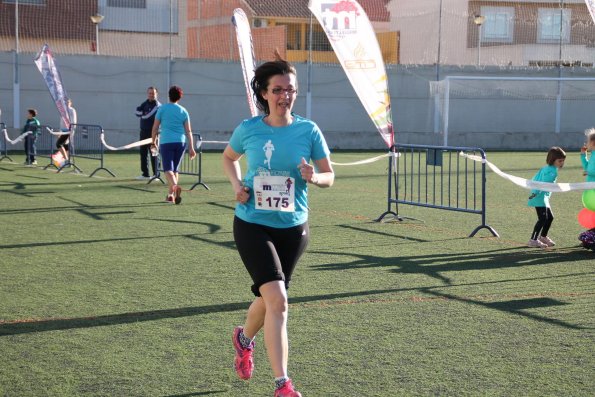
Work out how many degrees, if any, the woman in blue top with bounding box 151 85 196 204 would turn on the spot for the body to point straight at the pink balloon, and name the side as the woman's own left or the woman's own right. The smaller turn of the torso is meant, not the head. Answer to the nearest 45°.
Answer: approximately 135° to the woman's own right

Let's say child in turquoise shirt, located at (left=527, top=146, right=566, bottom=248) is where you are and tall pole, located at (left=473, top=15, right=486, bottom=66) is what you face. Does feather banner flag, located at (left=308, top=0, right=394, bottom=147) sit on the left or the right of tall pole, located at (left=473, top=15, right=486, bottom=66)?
left

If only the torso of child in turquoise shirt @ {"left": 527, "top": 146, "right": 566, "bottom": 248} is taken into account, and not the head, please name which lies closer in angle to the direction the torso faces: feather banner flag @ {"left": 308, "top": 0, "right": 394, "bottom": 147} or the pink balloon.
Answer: the pink balloon

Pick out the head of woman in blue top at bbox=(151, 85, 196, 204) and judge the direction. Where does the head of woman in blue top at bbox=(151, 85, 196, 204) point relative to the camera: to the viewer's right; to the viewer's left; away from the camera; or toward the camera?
away from the camera

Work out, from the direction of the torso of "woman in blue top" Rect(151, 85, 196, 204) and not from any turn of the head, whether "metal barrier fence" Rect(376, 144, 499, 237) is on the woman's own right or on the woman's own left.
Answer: on the woman's own right

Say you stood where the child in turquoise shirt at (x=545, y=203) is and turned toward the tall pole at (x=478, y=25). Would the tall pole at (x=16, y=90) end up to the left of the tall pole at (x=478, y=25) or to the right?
left

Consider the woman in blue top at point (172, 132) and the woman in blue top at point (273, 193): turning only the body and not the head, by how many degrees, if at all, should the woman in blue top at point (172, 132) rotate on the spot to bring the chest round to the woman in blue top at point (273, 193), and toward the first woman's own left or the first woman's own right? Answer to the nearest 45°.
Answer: approximately 180°

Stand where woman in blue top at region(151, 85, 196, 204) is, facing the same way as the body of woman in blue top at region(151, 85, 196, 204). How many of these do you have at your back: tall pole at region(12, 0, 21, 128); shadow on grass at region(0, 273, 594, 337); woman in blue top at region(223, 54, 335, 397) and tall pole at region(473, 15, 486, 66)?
2

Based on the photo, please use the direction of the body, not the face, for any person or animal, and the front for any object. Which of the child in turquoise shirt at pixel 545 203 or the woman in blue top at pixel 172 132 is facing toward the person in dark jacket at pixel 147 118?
the woman in blue top

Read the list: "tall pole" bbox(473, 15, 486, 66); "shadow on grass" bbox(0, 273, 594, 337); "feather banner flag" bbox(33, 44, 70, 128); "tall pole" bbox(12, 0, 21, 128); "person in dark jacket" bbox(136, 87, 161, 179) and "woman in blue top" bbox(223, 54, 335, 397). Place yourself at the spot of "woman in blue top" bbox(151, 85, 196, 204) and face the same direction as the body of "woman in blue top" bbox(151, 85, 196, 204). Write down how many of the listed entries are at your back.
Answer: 2

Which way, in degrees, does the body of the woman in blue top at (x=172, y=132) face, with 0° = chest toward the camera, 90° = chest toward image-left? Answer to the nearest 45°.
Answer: approximately 180°

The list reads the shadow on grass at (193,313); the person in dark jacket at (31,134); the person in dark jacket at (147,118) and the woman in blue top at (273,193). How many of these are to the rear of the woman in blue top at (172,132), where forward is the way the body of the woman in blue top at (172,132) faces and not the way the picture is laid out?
2
